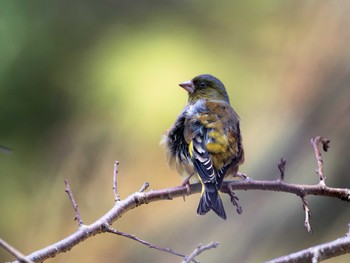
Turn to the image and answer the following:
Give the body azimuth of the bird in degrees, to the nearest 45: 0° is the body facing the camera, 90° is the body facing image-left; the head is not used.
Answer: approximately 135°
